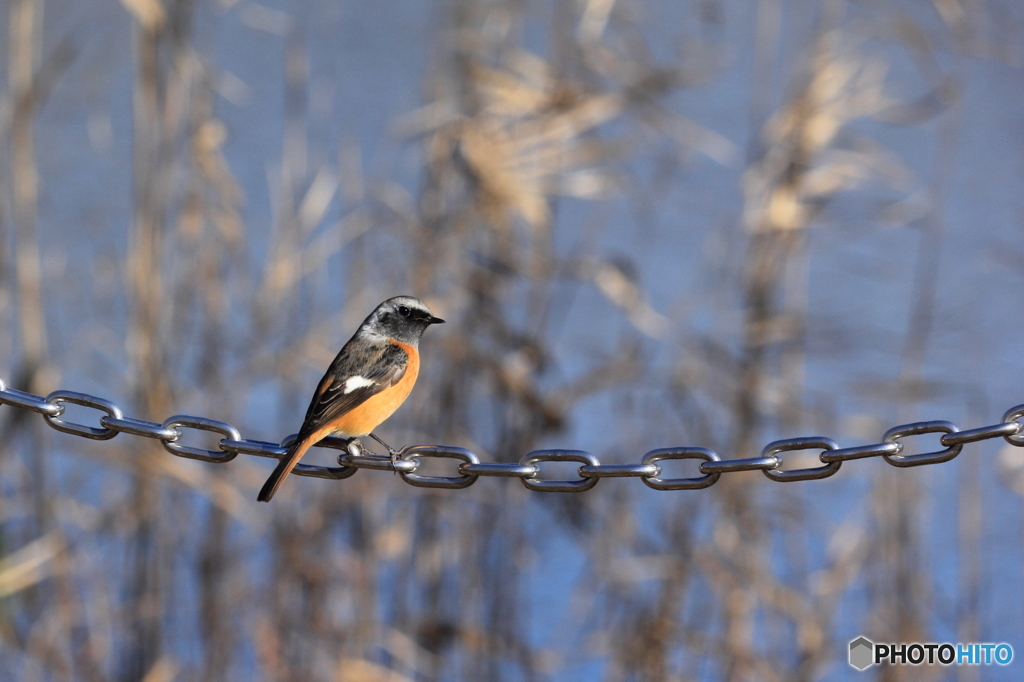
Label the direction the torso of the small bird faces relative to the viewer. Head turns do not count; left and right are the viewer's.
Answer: facing to the right of the viewer
